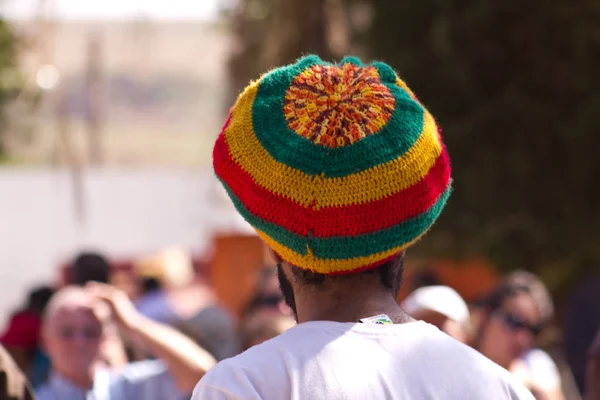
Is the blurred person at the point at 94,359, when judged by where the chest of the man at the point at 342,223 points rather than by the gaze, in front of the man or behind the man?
in front

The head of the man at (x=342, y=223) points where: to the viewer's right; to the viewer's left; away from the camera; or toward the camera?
away from the camera

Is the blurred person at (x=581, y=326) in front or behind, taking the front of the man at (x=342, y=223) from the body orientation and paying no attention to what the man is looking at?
in front

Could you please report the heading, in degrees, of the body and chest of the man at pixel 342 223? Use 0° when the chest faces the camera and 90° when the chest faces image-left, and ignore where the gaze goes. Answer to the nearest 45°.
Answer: approximately 180°

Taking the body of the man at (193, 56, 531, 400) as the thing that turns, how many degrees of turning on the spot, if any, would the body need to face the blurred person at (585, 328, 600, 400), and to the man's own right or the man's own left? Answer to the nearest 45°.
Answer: approximately 45° to the man's own right

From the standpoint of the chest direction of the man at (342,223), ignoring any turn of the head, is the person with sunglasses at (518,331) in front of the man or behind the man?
in front

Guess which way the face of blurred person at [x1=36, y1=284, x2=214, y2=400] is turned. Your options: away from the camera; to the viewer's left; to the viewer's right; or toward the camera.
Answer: toward the camera

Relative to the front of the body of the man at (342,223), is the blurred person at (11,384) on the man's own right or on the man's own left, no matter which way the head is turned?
on the man's own left

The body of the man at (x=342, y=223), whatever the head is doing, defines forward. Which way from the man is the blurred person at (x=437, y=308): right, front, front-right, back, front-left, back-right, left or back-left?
front
